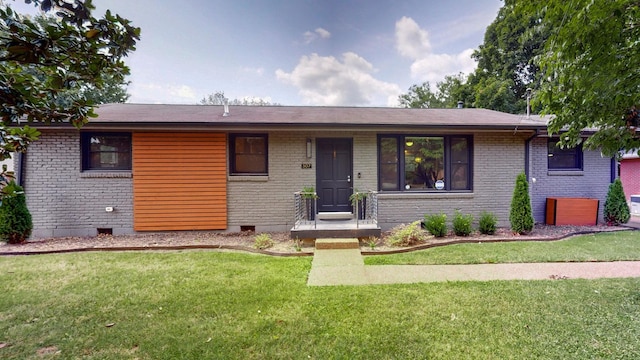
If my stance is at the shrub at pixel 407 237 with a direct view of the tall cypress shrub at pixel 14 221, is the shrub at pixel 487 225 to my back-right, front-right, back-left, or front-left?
back-right

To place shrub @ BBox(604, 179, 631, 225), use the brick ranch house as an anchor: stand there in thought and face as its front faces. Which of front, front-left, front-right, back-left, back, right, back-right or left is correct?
left

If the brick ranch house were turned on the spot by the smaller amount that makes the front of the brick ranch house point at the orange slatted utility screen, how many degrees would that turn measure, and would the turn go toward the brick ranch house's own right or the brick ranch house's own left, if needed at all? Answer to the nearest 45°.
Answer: approximately 90° to the brick ranch house's own left

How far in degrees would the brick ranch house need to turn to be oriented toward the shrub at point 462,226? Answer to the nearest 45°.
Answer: approximately 90° to its left

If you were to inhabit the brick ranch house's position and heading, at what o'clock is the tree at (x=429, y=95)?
The tree is roughly at 7 o'clock from the brick ranch house.

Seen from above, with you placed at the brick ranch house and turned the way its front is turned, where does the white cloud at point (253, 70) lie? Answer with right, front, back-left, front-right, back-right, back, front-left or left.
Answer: back

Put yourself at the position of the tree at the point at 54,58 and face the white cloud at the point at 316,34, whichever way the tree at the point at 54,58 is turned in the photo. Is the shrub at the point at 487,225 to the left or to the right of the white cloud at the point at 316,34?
right

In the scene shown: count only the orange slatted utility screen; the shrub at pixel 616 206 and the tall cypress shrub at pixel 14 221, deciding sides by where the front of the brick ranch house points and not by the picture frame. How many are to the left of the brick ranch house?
2

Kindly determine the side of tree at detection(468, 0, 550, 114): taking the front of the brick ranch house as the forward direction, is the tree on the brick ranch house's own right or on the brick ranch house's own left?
on the brick ranch house's own left

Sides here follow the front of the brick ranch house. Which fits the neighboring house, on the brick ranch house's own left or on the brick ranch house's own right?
on the brick ranch house's own left

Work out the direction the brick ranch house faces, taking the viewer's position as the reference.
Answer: facing the viewer
